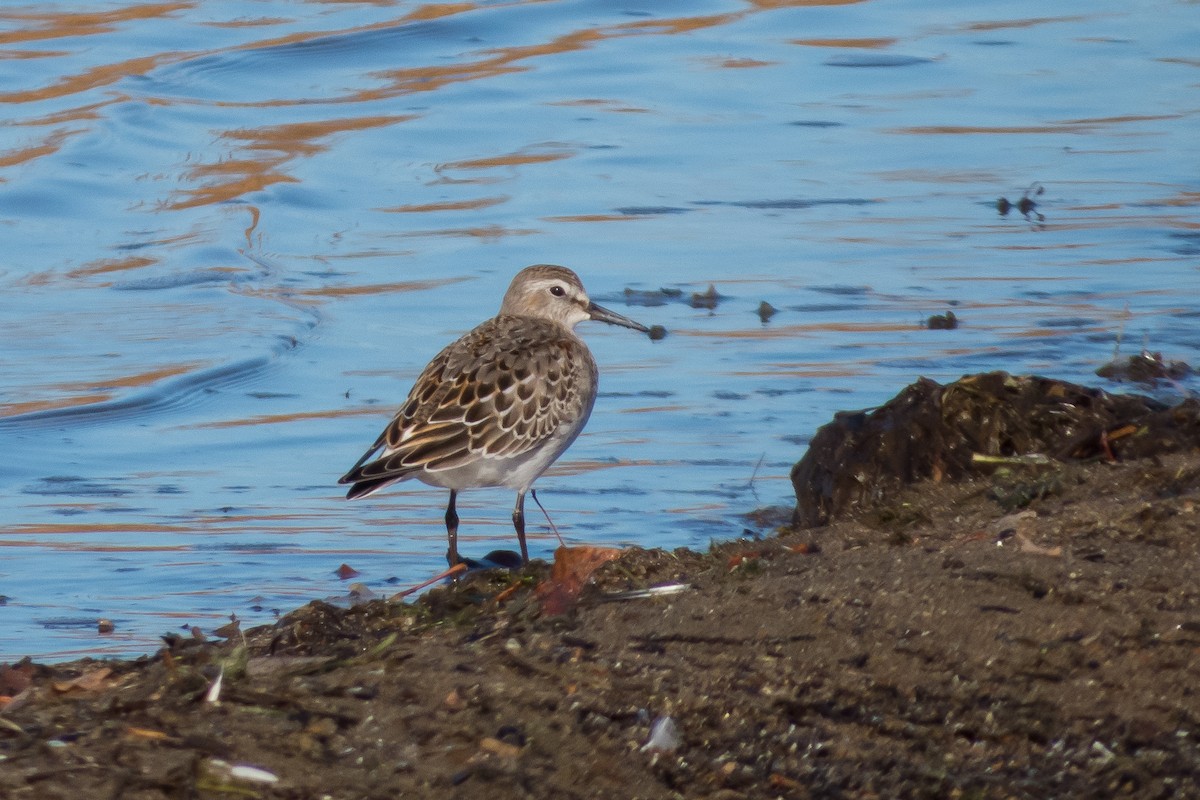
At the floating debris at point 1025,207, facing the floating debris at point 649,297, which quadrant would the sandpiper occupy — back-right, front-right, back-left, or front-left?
front-left

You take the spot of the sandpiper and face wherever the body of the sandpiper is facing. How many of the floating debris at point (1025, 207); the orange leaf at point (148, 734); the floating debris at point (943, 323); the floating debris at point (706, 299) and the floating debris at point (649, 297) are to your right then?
1

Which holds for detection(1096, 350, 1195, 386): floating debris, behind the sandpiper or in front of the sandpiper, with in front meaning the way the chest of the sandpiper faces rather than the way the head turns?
in front

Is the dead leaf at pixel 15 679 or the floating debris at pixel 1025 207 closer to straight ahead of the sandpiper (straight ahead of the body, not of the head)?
the floating debris

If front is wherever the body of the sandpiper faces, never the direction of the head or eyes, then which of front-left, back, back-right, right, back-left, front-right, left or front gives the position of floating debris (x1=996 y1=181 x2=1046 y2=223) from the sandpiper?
front-left

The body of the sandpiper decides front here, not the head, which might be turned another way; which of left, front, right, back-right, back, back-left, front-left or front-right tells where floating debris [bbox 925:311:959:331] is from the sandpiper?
front-left

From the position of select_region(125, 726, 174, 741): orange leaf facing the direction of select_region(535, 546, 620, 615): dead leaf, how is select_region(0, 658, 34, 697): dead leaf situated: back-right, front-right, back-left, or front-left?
front-left

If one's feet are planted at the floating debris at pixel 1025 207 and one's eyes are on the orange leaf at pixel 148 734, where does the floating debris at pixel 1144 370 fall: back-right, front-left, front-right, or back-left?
front-left

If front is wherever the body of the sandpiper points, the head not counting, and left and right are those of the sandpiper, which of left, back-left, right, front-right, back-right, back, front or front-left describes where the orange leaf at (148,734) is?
right

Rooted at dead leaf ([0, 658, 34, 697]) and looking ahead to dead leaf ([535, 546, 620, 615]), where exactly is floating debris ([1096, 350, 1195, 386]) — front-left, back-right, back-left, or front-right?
front-left

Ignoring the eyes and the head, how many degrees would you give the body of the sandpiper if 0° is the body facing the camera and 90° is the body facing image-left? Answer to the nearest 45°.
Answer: approximately 270°

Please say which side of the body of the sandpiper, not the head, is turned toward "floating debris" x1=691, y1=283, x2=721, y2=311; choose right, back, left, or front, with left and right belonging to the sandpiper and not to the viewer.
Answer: left

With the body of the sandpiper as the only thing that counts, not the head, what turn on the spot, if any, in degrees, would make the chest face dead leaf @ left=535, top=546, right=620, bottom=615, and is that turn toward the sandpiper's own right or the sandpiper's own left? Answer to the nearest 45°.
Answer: approximately 90° to the sandpiper's own right
